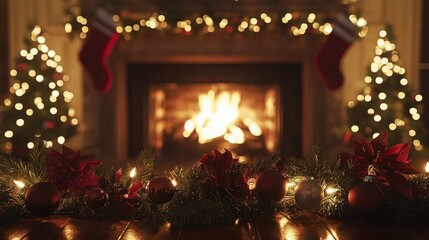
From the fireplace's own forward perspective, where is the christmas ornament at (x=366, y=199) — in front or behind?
in front

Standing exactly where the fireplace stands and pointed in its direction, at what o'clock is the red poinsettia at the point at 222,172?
The red poinsettia is roughly at 12 o'clock from the fireplace.
